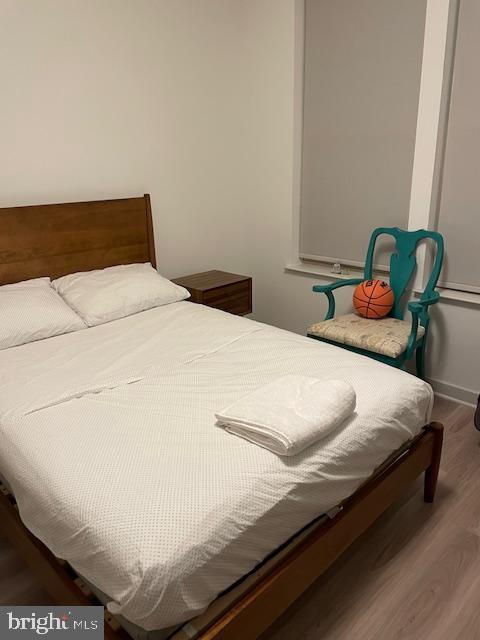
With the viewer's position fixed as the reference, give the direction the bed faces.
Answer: facing the viewer and to the right of the viewer

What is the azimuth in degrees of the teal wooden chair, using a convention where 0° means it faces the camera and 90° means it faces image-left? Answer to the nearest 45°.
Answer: approximately 45°

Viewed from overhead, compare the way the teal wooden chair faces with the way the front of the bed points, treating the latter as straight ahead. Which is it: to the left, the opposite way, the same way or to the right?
to the right

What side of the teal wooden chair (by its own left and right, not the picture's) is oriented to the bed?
front

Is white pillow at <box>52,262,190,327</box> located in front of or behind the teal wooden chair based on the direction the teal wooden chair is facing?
in front

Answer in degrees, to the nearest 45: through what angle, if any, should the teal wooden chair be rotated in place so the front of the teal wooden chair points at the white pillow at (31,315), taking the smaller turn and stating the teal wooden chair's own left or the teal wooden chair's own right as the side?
0° — it already faces it

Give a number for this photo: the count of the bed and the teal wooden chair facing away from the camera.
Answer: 0

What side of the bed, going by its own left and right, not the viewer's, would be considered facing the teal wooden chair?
left
